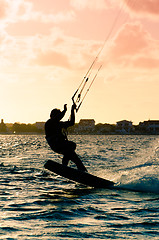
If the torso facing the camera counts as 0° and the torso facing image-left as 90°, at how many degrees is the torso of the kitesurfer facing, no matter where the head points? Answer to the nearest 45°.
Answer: approximately 270°
